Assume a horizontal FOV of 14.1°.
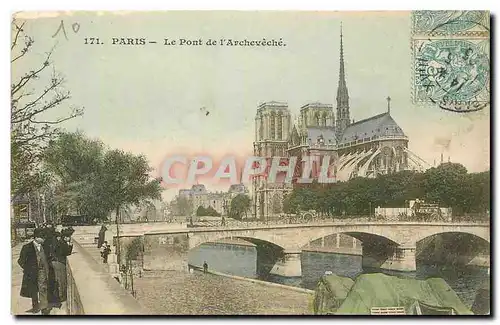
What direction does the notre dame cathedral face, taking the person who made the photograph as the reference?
facing away from the viewer and to the left of the viewer

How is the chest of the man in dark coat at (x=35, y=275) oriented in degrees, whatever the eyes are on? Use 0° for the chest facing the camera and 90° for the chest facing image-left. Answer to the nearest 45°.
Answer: approximately 315°
